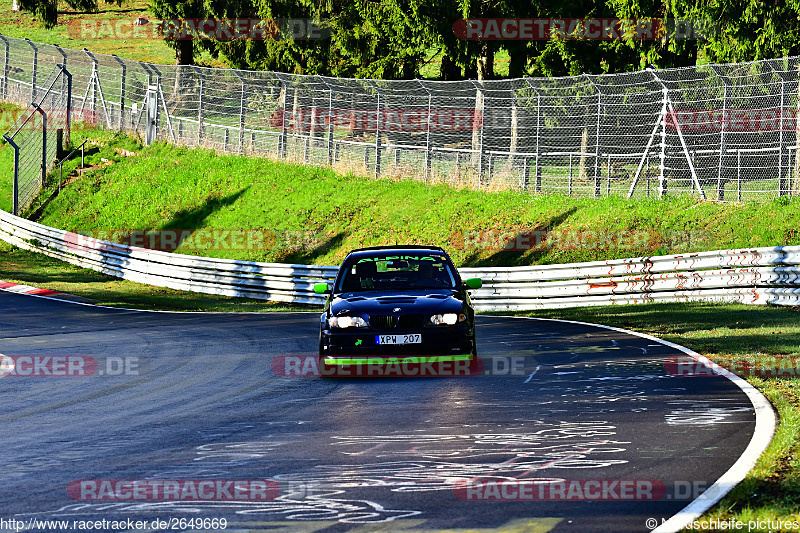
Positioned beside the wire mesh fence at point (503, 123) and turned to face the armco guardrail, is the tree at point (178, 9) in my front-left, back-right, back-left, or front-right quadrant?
back-right

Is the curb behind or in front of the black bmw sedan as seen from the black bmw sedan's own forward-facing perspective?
behind

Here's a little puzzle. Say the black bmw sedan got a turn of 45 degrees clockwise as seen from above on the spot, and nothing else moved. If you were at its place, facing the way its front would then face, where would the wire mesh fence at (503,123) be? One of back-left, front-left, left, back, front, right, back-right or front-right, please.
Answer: back-right

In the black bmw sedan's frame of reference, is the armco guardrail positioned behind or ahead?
behind

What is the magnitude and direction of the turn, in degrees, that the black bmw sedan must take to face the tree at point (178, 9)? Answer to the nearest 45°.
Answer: approximately 180°

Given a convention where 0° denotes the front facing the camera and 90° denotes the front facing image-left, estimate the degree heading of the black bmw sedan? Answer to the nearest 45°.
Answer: approximately 0°
